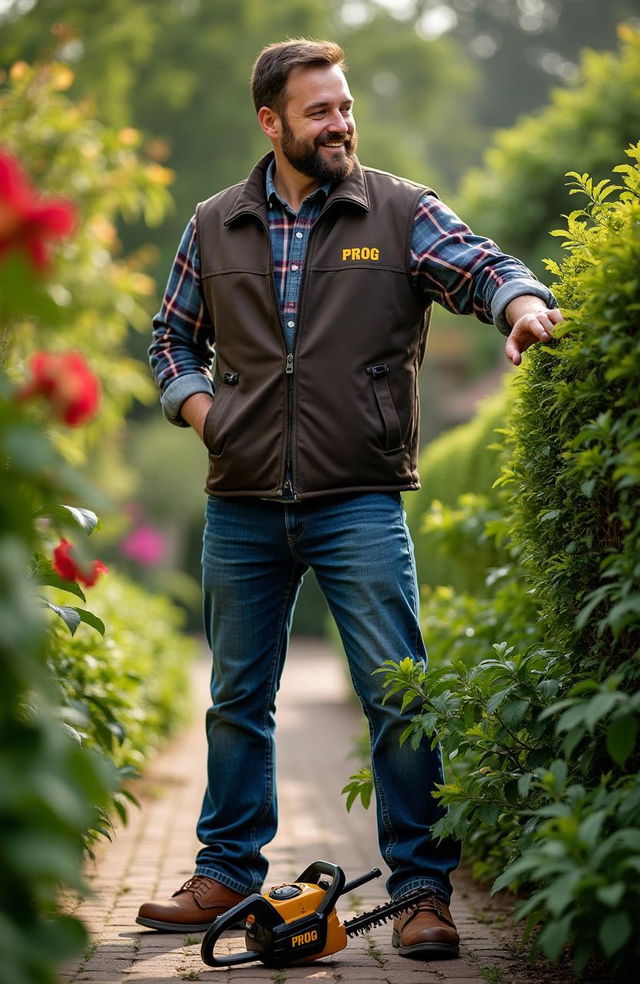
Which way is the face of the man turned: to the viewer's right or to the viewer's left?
to the viewer's right

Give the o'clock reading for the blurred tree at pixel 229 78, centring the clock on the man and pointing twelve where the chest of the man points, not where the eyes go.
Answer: The blurred tree is roughly at 6 o'clock from the man.

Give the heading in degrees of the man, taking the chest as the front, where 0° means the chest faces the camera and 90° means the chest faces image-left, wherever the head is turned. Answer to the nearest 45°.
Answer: approximately 0°

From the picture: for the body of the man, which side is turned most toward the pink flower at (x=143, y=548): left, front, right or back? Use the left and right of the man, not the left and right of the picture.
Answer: back
